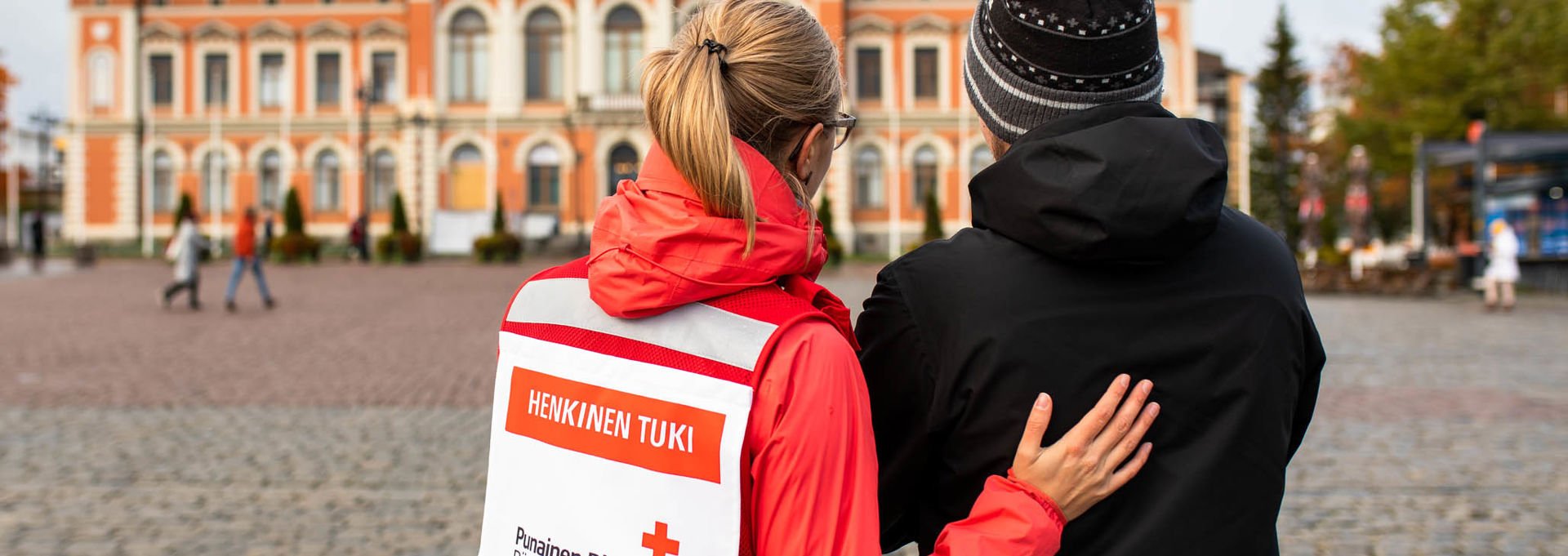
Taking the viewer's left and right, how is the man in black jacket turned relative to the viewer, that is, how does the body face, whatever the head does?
facing away from the viewer

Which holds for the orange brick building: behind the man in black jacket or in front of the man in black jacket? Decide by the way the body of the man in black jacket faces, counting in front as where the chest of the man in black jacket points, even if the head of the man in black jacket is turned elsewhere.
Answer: in front

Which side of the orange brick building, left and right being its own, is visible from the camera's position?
front

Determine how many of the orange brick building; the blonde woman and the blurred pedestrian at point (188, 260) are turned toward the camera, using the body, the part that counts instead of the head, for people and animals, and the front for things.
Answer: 1

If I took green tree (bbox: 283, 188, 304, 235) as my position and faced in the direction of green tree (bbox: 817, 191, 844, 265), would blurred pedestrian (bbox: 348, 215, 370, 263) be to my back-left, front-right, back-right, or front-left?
front-right

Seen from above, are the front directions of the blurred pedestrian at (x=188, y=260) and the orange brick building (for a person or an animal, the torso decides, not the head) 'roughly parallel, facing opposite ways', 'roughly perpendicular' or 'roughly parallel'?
roughly perpendicular

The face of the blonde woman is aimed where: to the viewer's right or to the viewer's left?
to the viewer's right
